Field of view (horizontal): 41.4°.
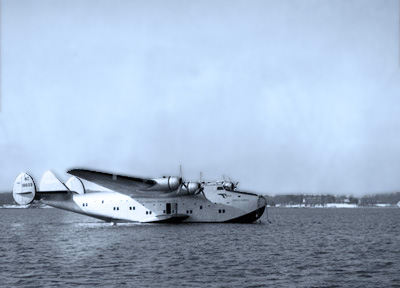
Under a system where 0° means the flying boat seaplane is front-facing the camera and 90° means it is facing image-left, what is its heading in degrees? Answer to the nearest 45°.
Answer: approximately 315°
